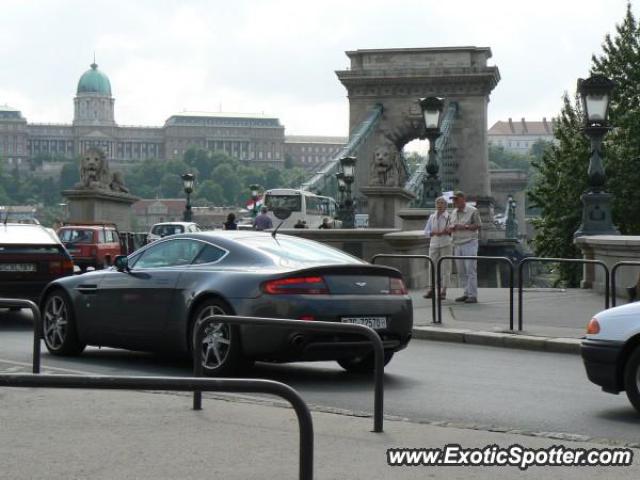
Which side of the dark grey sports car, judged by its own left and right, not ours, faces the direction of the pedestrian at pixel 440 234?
right

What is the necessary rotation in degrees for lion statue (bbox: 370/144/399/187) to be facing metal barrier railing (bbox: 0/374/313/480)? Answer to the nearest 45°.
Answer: approximately 45° to its left

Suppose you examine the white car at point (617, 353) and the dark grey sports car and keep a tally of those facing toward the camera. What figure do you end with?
0

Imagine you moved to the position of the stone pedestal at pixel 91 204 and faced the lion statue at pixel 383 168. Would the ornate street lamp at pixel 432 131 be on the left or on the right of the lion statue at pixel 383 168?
right

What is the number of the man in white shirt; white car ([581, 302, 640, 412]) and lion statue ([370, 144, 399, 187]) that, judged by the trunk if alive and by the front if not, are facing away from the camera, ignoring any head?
0

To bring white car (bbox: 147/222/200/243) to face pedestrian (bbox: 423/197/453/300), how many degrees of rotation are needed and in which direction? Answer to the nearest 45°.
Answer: approximately 45° to its left

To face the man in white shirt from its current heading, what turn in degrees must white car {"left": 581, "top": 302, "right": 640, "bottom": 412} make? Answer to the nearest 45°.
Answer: approximately 90° to its right

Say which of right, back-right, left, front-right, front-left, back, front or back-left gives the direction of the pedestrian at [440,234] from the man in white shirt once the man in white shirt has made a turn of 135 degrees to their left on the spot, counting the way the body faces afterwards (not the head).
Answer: back-left

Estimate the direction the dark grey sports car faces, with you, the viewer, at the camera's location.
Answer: facing away from the viewer and to the left of the viewer

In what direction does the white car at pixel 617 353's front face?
to the viewer's left

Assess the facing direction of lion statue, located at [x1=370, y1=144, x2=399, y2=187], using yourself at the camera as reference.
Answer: facing the viewer and to the left of the viewer

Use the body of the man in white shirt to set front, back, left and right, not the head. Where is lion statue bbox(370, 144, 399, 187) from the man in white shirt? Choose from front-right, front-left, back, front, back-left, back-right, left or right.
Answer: back-right

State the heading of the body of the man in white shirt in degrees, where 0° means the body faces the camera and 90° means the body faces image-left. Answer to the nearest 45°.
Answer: approximately 45°
